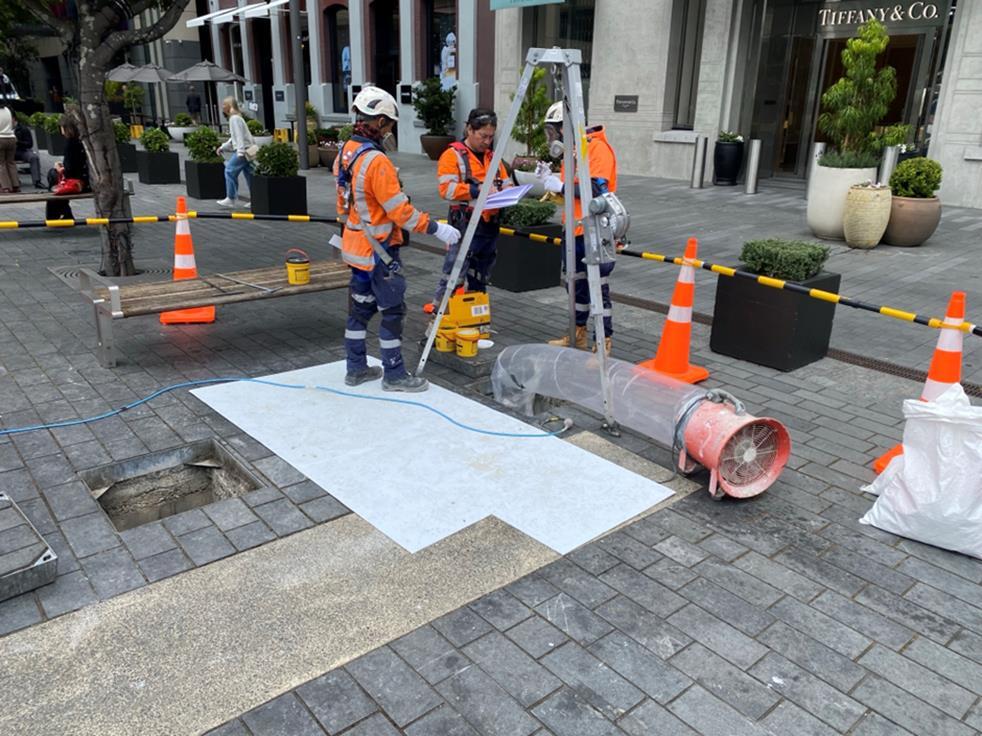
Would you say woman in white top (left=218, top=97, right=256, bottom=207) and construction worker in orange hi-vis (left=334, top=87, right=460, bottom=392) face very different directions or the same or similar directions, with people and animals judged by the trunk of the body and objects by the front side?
very different directions

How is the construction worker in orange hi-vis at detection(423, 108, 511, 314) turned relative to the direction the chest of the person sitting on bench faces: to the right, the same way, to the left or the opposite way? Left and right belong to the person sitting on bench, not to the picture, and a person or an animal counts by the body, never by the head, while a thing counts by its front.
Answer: to the left

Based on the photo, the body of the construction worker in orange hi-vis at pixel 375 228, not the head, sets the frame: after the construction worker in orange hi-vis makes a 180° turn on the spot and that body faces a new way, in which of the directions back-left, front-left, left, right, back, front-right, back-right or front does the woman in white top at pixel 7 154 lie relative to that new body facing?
front-right

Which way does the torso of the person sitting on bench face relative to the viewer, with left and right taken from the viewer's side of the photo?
facing to the left of the viewer

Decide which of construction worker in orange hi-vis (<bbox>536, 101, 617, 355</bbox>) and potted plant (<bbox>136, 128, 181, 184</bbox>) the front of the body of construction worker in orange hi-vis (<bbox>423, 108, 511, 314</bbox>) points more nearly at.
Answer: the construction worker in orange hi-vis

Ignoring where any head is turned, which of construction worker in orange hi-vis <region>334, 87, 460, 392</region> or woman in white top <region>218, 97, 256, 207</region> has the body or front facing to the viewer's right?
the construction worker in orange hi-vis

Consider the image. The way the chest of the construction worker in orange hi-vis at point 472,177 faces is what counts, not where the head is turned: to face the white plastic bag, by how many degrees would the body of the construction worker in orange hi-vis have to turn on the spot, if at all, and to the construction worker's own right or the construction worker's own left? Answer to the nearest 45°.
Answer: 0° — they already face it

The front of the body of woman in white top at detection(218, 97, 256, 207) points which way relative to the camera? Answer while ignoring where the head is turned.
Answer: to the viewer's left

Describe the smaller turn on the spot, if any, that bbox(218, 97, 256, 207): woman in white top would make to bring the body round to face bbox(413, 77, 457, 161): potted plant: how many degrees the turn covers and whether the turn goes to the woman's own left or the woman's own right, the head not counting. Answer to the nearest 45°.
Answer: approximately 135° to the woman's own right

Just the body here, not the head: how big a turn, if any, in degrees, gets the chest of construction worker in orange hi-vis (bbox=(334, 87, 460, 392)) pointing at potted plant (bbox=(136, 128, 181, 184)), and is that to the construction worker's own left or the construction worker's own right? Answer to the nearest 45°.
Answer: approximately 90° to the construction worker's own left

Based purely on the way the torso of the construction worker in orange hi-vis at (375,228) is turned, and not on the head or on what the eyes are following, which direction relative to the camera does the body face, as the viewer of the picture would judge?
to the viewer's right

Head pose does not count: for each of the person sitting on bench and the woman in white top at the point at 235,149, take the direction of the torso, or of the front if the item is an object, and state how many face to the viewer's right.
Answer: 0

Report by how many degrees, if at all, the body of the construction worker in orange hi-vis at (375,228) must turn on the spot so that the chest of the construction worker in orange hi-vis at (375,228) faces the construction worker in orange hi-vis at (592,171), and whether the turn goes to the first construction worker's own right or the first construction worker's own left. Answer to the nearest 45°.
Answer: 0° — they already face them

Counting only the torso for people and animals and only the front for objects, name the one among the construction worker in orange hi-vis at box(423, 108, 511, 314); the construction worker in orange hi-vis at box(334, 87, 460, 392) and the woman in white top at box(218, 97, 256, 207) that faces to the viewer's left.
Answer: the woman in white top
